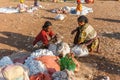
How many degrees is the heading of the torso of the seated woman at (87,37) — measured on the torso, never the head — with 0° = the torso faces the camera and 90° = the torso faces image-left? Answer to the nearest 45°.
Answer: approximately 90°

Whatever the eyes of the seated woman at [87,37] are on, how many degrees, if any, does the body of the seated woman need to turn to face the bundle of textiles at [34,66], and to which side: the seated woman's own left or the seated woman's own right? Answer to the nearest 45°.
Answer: approximately 45° to the seated woman's own left

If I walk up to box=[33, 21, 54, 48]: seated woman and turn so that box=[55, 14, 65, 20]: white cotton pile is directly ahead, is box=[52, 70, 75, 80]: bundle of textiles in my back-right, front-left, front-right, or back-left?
back-right

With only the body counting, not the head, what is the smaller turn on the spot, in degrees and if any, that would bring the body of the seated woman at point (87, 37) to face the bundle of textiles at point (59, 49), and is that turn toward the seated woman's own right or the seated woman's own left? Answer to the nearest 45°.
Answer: approximately 45° to the seated woman's own left

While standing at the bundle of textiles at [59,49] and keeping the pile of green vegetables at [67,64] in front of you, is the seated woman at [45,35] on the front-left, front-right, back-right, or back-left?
back-right

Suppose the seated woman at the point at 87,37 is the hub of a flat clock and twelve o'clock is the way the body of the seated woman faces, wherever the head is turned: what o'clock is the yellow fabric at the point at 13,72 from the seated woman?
The yellow fabric is roughly at 10 o'clock from the seated woman.
